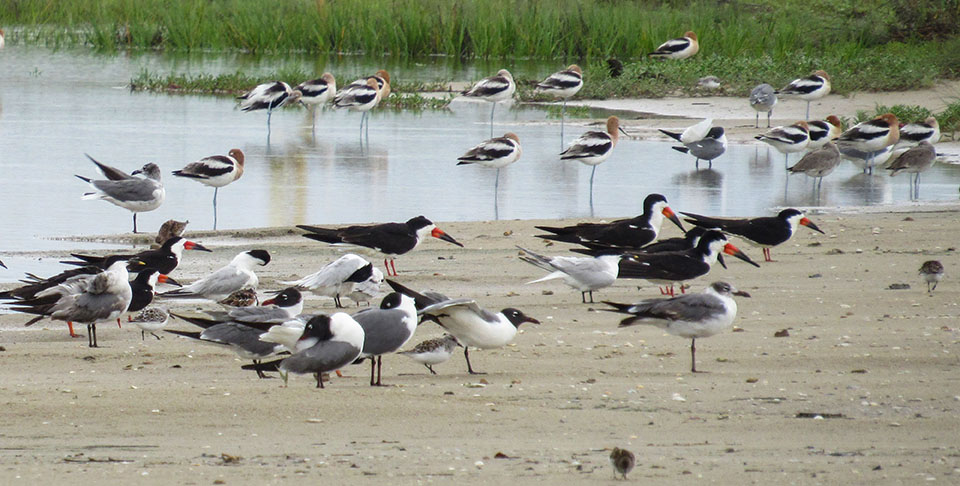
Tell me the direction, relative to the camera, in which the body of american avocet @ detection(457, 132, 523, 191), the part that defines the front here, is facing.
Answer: to the viewer's right

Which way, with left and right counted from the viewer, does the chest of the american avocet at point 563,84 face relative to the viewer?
facing to the right of the viewer

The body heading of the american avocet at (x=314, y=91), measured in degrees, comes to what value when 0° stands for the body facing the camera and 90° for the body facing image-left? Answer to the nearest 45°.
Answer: approximately 270°

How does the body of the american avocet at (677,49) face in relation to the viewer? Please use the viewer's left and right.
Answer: facing to the right of the viewer

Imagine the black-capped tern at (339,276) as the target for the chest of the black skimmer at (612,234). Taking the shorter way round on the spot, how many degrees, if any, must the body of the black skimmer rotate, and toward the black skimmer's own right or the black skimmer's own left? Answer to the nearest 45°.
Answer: approximately 135° to the black skimmer's own right

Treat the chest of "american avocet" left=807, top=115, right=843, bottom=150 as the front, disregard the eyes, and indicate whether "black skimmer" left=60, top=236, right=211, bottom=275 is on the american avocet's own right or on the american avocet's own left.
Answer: on the american avocet's own right

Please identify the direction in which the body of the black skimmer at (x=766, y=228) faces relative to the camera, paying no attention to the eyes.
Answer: to the viewer's right

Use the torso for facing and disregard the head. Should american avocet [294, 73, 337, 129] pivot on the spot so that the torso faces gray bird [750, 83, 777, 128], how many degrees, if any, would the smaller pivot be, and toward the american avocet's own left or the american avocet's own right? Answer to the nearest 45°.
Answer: approximately 45° to the american avocet's own right

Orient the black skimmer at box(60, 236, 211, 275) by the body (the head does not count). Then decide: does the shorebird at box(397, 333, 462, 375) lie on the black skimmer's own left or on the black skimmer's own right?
on the black skimmer's own right

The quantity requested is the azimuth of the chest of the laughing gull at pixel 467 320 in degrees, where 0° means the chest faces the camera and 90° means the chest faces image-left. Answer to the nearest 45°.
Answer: approximately 270°

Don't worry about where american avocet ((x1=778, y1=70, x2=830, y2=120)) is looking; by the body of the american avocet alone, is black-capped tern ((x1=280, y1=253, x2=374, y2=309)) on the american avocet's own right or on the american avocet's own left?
on the american avocet's own right

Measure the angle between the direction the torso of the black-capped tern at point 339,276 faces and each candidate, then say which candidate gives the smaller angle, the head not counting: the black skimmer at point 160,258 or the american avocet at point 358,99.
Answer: the american avocet
